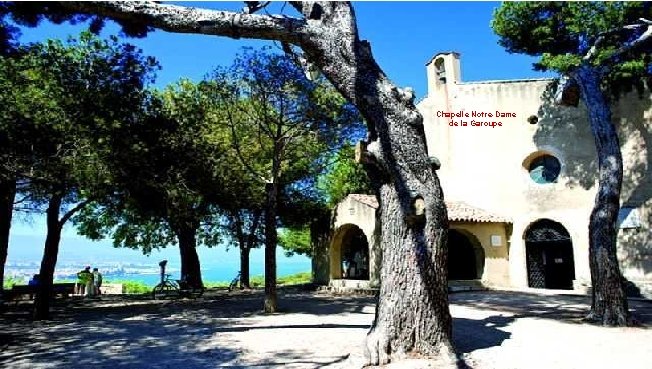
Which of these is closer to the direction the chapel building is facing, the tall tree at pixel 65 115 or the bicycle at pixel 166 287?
the tall tree

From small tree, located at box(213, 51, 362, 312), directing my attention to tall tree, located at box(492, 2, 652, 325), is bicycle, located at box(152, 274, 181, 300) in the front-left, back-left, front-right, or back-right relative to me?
back-left

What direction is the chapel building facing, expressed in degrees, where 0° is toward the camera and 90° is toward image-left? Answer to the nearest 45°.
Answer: approximately 0°

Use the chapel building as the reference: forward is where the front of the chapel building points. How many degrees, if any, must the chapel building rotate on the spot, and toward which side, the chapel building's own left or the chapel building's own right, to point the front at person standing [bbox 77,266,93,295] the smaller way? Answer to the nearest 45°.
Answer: approximately 90° to the chapel building's own right

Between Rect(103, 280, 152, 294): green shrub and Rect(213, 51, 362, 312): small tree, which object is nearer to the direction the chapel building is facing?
the small tree

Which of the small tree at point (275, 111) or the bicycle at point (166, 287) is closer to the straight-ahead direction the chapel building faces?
the small tree

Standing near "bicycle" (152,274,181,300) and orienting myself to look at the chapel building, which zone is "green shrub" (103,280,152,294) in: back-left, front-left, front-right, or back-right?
back-left
